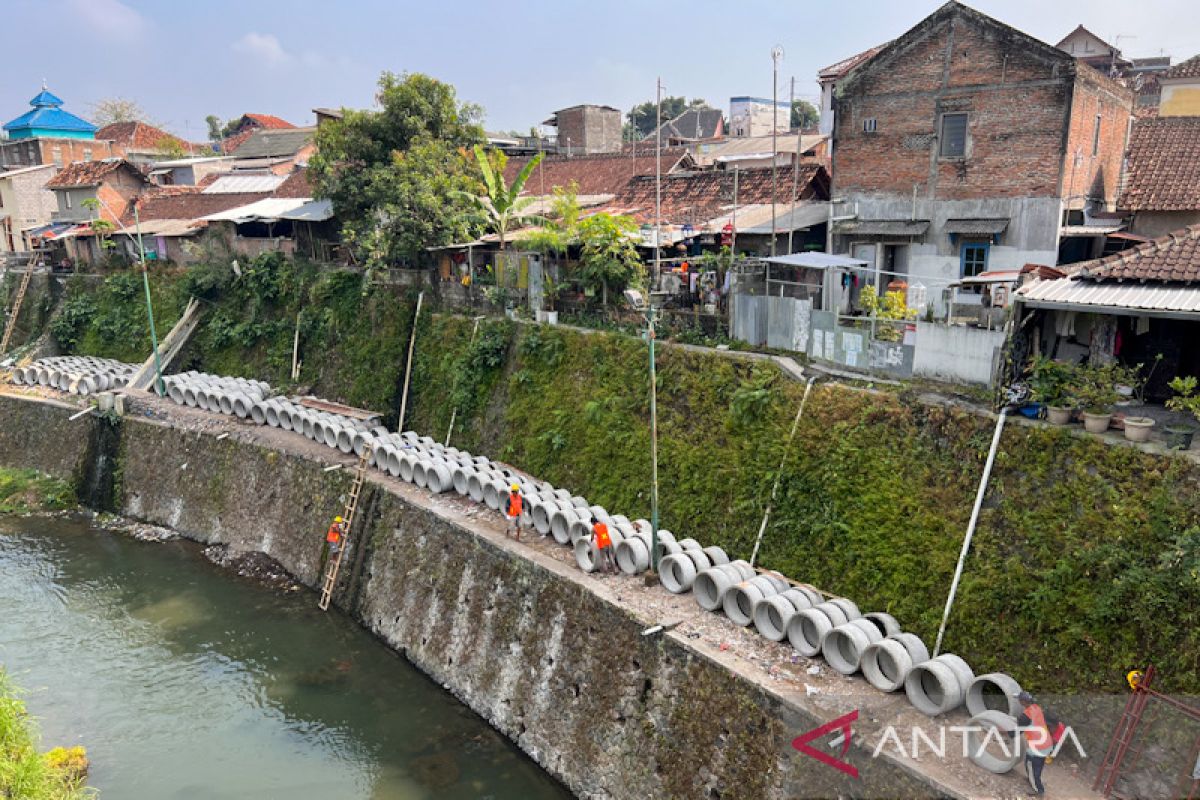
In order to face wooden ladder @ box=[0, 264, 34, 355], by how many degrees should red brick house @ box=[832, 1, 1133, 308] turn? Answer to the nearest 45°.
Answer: approximately 90° to its right

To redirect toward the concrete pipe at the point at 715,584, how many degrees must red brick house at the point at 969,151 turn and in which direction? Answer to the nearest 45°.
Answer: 0° — it already faces it

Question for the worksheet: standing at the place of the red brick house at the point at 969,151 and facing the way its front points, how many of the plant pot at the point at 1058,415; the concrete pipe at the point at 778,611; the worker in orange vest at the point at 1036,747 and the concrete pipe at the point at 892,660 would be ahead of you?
4

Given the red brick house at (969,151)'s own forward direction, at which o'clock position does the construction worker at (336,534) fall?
The construction worker is roughly at 2 o'clock from the red brick house.

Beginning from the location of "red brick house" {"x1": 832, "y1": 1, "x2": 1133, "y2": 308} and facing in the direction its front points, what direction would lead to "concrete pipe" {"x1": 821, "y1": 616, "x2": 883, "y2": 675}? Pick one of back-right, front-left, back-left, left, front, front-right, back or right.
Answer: front

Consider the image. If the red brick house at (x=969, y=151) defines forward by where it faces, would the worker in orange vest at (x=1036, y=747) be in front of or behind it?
in front

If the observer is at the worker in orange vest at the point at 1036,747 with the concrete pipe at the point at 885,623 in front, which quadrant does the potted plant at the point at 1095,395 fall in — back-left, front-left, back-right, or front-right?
front-right

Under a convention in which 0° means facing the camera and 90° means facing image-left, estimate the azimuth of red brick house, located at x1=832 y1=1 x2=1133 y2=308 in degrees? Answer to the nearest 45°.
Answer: approximately 0°

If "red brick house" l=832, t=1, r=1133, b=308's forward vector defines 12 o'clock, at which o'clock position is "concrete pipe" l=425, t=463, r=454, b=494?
The concrete pipe is roughly at 2 o'clock from the red brick house.

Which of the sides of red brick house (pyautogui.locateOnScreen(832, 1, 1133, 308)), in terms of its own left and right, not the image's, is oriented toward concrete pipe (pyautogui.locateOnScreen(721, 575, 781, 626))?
front

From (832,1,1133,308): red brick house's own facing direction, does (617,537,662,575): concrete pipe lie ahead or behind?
ahead

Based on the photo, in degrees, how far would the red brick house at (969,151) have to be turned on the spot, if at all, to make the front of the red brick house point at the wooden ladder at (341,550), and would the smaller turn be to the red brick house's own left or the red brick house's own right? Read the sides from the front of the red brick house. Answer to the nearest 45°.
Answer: approximately 45° to the red brick house's own right

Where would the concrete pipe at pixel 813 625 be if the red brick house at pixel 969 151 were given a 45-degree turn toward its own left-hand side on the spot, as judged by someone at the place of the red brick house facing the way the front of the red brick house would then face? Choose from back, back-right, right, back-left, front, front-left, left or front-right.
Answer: front-right

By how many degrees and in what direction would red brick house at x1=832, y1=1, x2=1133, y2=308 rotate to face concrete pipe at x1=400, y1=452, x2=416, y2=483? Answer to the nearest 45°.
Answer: approximately 45° to its right

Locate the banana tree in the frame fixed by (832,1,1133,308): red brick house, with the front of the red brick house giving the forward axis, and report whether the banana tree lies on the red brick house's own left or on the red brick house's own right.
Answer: on the red brick house's own right

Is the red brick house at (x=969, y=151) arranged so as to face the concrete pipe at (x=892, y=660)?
yes
